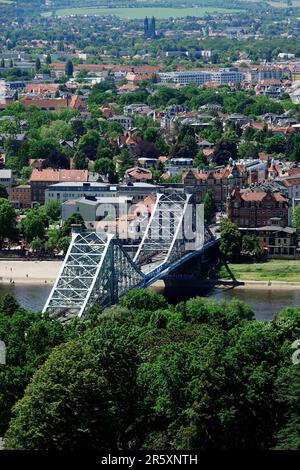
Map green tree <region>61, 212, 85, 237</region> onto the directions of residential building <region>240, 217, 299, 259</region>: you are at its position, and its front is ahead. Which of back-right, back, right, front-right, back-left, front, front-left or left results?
right

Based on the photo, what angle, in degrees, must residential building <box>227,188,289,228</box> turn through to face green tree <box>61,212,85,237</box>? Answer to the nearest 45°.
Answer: approximately 90° to its right

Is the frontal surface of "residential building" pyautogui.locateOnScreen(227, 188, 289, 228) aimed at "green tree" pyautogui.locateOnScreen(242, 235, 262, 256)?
yes

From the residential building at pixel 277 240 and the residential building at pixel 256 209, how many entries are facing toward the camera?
2

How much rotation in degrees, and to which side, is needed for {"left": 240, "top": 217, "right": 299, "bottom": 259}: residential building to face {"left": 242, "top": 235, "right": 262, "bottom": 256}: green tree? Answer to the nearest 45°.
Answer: approximately 45° to its right

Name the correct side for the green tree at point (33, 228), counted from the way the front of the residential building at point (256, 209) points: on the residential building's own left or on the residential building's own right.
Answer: on the residential building's own right

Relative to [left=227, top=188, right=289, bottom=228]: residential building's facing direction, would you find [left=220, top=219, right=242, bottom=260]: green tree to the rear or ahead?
ahead

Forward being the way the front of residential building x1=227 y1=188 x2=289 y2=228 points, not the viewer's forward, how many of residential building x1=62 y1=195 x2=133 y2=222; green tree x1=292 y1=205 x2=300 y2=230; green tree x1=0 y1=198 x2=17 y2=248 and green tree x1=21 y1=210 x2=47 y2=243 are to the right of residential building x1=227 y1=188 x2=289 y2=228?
3

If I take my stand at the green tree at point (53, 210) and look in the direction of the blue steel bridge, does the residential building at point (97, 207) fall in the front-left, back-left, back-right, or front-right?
front-left

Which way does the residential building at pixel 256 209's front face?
toward the camera

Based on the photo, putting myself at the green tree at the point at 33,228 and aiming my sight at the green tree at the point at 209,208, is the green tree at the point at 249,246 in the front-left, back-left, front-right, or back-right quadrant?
front-right
